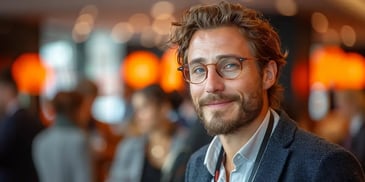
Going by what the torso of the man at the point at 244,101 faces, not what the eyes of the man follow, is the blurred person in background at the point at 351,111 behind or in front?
behind

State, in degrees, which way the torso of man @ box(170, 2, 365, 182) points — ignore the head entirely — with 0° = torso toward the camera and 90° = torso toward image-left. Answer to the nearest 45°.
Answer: approximately 45°

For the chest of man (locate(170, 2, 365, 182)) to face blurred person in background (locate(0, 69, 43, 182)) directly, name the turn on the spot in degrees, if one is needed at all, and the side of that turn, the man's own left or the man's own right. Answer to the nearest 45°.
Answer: approximately 90° to the man's own right

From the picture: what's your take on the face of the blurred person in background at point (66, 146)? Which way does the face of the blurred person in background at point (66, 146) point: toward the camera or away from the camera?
away from the camera

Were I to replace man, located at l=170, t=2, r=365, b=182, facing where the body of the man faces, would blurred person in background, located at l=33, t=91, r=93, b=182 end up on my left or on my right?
on my right
